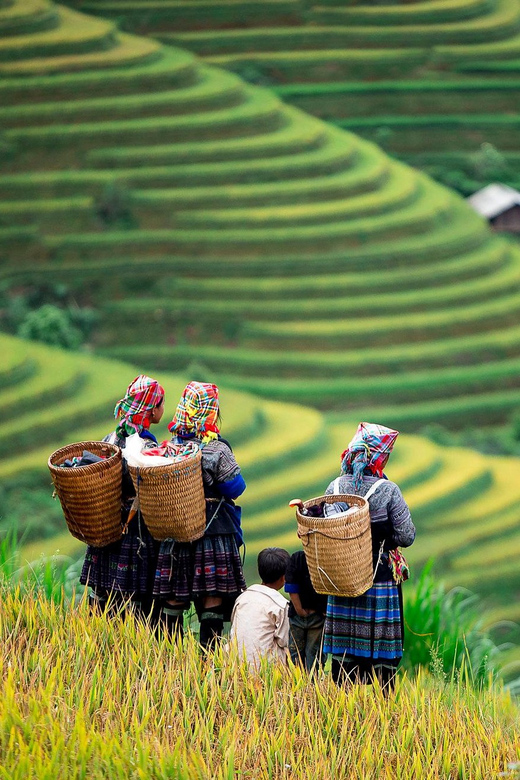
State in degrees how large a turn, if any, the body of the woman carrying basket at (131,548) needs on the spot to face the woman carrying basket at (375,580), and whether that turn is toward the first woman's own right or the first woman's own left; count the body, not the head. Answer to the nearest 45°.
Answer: approximately 90° to the first woman's own right

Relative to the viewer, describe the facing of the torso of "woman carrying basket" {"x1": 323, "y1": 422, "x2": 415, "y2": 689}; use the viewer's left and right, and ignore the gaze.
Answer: facing away from the viewer and to the right of the viewer

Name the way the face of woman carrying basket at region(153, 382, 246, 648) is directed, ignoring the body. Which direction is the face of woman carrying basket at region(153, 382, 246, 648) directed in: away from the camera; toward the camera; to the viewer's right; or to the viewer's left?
away from the camera

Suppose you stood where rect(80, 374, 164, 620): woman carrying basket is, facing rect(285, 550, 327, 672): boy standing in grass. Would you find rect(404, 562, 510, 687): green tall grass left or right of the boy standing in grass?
left

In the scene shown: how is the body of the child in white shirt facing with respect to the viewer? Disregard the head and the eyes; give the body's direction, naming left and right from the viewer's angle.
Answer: facing away from the viewer and to the right of the viewer

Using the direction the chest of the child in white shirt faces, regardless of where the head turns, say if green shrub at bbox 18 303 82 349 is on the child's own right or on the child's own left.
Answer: on the child's own left
